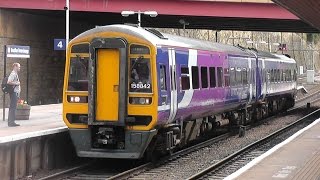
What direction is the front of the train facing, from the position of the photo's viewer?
facing the viewer and to the left of the viewer

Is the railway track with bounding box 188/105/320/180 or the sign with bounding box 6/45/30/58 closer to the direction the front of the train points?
the sign
